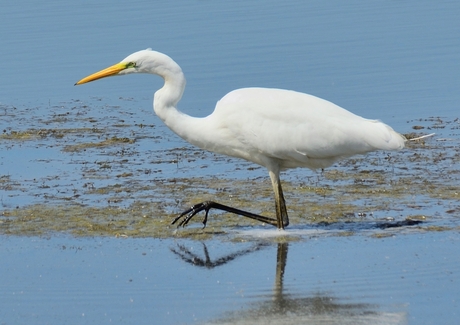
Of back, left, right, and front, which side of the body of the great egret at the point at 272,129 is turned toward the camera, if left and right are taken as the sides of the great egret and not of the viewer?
left
